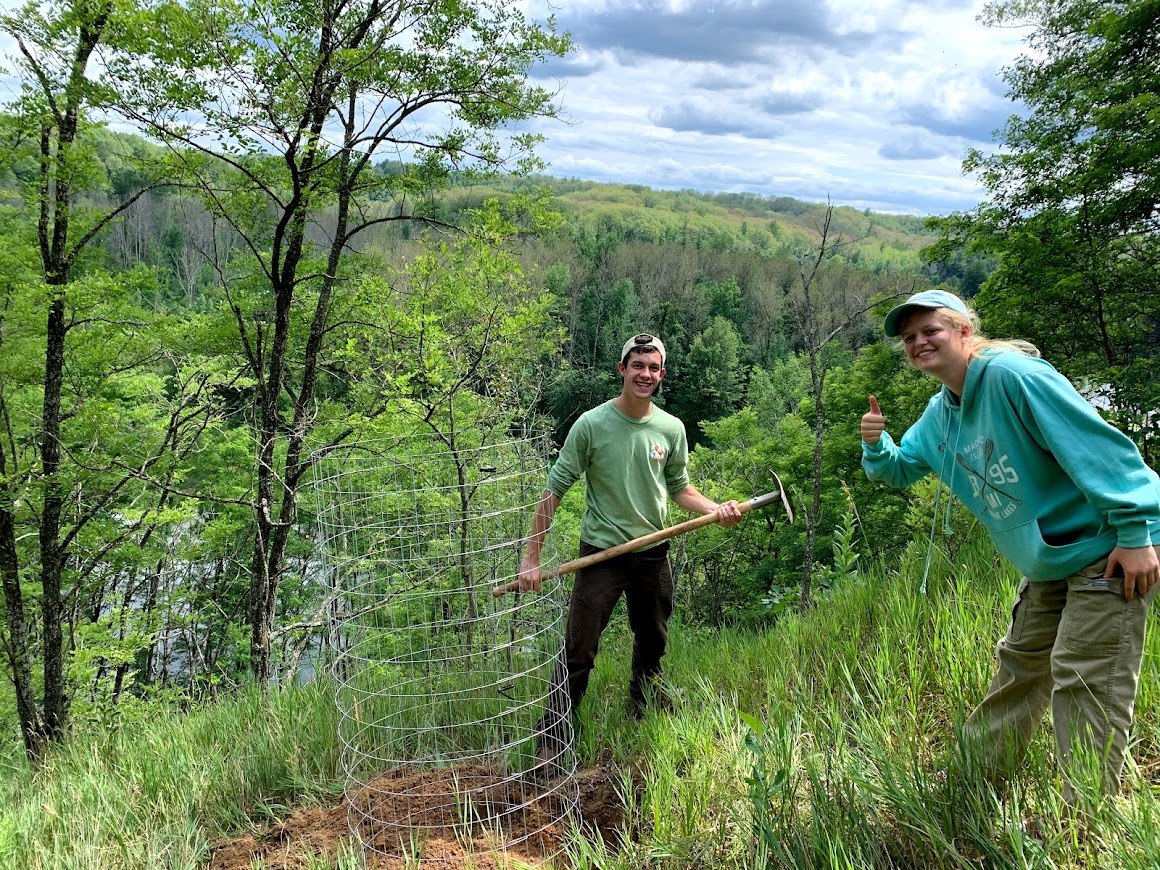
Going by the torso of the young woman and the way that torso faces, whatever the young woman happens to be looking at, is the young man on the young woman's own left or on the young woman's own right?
on the young woman's own right

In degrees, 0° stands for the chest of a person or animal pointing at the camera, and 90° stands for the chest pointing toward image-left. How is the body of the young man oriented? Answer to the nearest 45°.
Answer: approximately 0°
